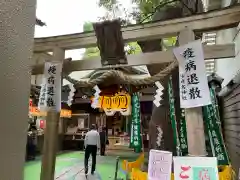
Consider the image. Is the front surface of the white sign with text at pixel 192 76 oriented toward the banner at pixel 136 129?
no

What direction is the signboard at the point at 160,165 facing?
toward the camera

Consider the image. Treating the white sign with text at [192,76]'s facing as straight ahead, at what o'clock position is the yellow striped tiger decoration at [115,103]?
The yellow striped tiger decoration is roughly at 5 o'clock from the white sign with text.

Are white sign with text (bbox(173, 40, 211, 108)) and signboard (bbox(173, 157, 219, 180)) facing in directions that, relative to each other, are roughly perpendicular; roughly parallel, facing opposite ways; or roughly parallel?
roughly parallel

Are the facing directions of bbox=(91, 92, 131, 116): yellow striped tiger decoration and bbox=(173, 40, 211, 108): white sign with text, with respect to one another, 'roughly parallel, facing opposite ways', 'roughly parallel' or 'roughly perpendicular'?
roughly parallel

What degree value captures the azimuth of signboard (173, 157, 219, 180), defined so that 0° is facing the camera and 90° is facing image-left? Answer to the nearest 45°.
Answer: approximately 0°

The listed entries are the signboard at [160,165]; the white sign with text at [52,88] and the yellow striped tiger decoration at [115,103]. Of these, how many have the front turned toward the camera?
3

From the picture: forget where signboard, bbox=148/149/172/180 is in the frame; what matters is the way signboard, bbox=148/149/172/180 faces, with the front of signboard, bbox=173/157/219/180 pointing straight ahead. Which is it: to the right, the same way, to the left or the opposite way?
the same way

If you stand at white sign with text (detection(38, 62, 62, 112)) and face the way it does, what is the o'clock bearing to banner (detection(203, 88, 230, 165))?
The banner is roughly at 9 o'clock from the white sign with text.

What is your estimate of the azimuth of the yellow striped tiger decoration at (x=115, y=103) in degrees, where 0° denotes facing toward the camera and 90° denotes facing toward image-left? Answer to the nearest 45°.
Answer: approximately 0°

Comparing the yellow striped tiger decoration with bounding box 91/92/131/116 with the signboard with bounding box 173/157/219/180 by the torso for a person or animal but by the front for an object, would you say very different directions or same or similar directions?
same or similar directions

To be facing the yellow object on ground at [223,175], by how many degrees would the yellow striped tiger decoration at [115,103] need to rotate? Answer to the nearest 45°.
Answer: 0° — it already faces it

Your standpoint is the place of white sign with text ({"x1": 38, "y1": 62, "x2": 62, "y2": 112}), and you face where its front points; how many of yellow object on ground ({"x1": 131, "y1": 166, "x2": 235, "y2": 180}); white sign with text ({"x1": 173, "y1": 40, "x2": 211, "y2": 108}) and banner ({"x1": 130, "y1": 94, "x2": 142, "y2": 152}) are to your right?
0

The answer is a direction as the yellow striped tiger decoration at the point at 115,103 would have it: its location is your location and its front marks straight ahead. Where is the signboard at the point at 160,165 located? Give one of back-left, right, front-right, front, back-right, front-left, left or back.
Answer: front

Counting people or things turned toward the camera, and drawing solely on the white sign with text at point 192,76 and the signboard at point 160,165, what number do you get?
2

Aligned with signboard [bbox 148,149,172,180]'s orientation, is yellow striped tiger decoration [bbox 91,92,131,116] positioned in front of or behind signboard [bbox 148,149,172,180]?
behind

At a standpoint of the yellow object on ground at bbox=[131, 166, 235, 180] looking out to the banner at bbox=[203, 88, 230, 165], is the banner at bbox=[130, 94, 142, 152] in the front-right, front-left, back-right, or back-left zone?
front-left
